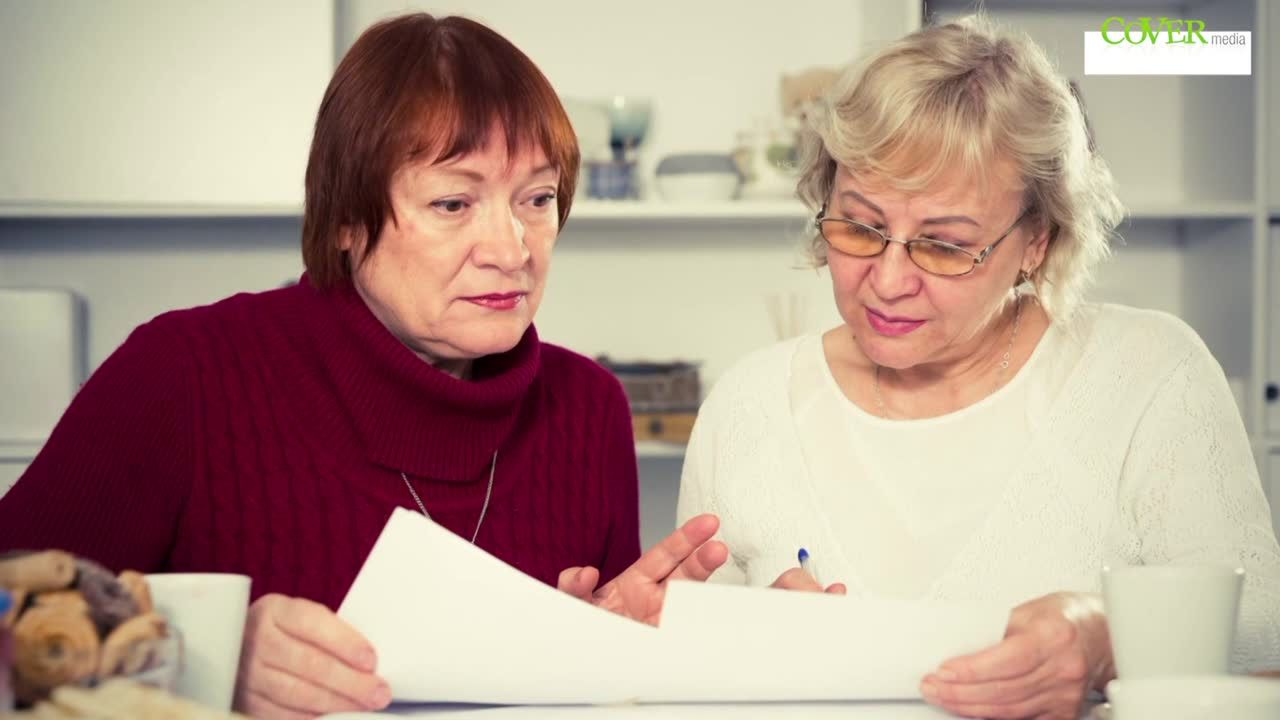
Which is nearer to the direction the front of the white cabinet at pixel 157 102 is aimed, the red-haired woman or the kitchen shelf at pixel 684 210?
the red-haired woman

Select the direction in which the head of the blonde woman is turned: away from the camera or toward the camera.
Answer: toward the camera

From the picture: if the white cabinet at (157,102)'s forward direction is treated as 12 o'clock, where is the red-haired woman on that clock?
The red-haired woman is roughly at 12 o'clock from the white cabinet.

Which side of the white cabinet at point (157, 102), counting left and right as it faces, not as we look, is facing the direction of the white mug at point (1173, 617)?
front

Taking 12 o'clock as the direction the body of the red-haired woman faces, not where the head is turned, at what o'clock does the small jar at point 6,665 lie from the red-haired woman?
The small jar is roughly at 2 o'clock from the red-haired woman.

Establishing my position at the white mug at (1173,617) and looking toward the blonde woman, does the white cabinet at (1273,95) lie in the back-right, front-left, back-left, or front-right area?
front-right

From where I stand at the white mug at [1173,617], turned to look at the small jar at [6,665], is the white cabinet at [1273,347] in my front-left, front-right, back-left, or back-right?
back-right

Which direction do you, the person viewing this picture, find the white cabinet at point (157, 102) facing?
facing the viewer

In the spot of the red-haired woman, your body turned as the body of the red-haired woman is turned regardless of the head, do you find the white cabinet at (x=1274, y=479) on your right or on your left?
on your left

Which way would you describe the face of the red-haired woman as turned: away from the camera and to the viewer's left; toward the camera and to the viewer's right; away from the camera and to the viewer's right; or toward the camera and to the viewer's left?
toward the camera and to the viewer's right

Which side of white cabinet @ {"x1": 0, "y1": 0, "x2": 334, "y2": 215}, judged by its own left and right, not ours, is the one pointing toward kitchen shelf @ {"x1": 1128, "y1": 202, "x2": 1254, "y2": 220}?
left

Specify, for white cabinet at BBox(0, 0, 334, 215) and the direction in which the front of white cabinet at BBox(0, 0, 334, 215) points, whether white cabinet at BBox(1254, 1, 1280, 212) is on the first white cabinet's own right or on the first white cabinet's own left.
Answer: on the first white cabinet's own left

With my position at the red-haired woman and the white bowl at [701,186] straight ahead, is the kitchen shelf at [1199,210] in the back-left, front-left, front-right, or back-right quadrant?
front-right

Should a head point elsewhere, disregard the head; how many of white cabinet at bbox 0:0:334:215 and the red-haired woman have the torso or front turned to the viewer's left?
0

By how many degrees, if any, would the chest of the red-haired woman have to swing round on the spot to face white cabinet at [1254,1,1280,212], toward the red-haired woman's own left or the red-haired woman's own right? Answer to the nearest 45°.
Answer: approximately 90° to the red-haired woman's own left

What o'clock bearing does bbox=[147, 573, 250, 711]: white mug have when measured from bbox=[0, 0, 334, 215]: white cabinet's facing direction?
The white mug is roughly at 12 o'clock from the white cabinet.

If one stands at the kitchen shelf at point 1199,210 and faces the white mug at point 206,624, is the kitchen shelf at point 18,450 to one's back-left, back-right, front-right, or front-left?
front-right
